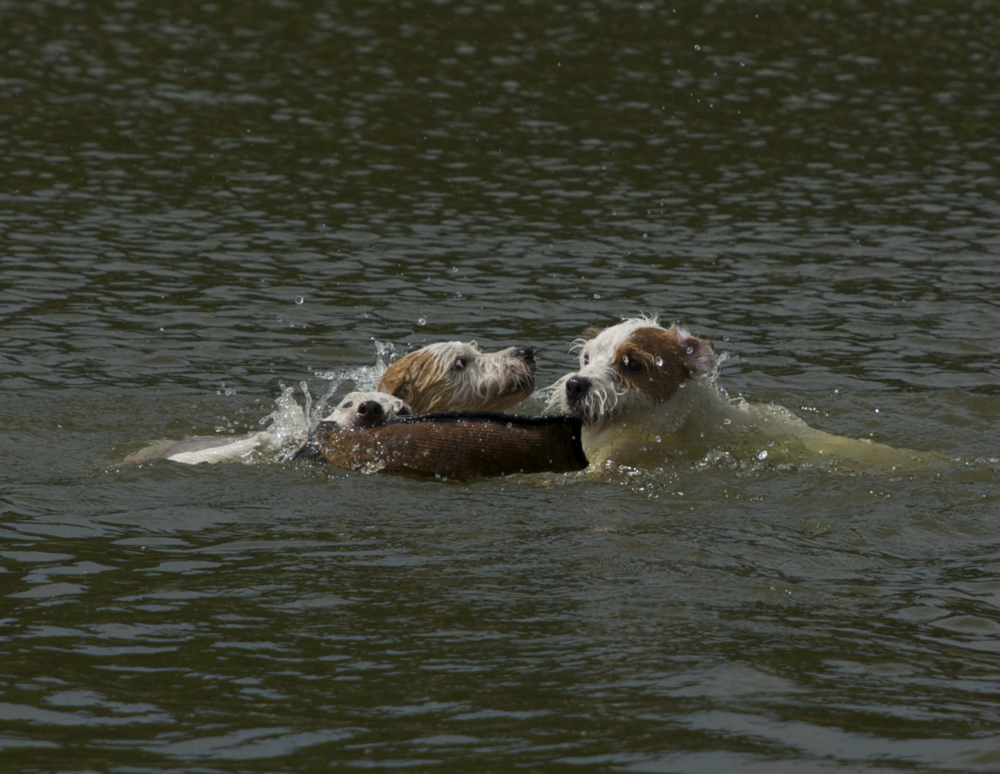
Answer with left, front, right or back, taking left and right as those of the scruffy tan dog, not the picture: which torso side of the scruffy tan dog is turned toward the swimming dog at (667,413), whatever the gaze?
front

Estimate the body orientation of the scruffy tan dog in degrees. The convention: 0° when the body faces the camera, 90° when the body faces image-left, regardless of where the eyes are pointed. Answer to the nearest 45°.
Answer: approximately 270°

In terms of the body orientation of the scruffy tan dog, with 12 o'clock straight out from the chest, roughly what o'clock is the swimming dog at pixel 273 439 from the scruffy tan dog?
The swimming dog is roughly at 6 o'clock from the scruffy tan dog.
